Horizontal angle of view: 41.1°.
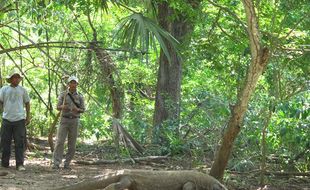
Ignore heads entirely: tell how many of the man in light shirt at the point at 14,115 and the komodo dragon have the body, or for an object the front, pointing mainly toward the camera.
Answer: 1

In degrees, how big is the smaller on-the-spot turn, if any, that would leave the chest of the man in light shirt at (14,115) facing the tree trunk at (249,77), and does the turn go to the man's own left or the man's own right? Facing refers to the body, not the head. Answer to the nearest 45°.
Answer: approximately 45° to the man's own left

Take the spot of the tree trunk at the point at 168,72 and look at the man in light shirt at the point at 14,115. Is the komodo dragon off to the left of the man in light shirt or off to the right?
left

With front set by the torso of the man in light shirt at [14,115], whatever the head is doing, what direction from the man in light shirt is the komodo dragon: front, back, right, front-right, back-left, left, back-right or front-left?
front-left

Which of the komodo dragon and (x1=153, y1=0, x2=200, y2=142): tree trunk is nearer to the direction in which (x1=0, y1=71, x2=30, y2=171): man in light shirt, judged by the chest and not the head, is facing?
the komodo dragon

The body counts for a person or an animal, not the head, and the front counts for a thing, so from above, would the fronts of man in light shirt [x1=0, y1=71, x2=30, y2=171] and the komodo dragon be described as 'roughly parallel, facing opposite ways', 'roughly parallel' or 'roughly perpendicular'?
roughly perpendicular

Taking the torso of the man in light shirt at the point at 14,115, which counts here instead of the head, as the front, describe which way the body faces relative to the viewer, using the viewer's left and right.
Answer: facing the viewer
